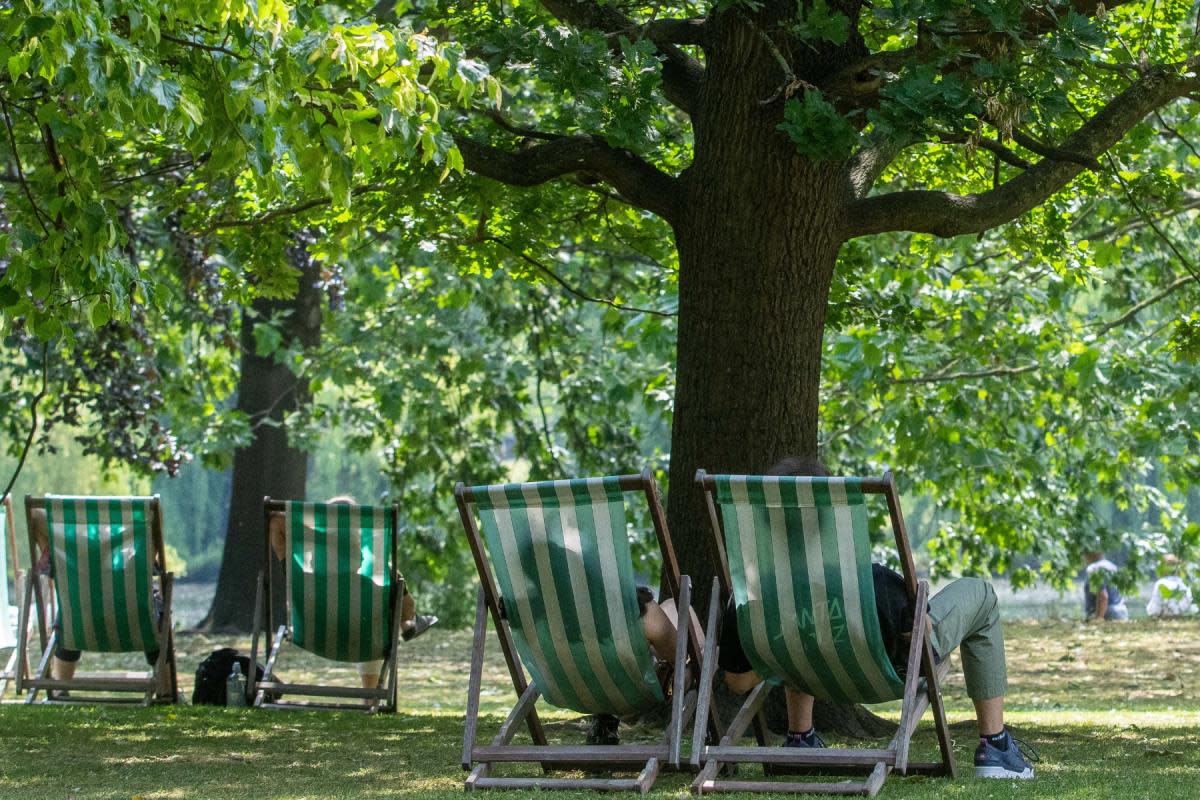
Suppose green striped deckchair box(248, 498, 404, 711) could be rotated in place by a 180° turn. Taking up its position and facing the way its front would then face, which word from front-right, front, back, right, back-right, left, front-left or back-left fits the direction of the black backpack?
back-right

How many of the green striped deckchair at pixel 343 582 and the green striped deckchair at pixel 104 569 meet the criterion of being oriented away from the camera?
2

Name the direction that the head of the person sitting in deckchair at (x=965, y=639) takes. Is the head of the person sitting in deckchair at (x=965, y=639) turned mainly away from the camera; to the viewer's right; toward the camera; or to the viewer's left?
away from the camera

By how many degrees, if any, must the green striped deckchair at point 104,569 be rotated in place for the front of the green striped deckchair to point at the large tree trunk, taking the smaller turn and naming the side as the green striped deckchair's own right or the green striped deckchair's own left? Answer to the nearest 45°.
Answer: approximately 135° to the green striped deckchair's own right

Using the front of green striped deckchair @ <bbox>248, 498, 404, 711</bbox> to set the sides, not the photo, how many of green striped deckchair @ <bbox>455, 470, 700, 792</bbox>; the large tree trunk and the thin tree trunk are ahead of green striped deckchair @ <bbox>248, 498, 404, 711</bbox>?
1

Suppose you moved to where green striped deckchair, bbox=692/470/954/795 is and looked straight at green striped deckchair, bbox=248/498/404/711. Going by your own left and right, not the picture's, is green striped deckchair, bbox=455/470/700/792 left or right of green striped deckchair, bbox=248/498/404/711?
left

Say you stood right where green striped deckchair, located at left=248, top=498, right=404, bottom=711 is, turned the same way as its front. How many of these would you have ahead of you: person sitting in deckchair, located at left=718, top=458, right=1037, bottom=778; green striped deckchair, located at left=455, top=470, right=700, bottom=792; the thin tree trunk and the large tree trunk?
1

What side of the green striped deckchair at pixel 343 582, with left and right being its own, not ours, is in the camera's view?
back

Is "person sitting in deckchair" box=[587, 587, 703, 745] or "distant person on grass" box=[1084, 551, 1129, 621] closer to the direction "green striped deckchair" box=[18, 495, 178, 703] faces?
the distant person on grass

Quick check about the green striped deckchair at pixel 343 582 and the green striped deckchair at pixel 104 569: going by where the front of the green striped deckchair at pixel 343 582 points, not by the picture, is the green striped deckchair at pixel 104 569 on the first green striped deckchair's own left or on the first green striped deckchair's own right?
on the first green striped deckchair's own left

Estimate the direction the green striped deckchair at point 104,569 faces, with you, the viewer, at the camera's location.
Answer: facing away from the viewer

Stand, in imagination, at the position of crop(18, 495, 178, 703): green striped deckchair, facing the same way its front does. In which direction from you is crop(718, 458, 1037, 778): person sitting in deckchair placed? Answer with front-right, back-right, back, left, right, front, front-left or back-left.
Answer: back-right

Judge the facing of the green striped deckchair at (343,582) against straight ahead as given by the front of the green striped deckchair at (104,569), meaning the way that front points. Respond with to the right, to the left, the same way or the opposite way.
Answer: the same way

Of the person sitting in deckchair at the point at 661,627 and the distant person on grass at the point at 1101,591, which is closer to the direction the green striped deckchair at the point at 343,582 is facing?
the distant person on grass
